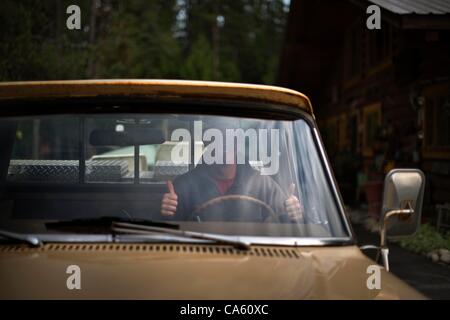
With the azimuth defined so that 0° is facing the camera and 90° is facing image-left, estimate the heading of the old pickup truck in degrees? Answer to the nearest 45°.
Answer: approximately 0°
